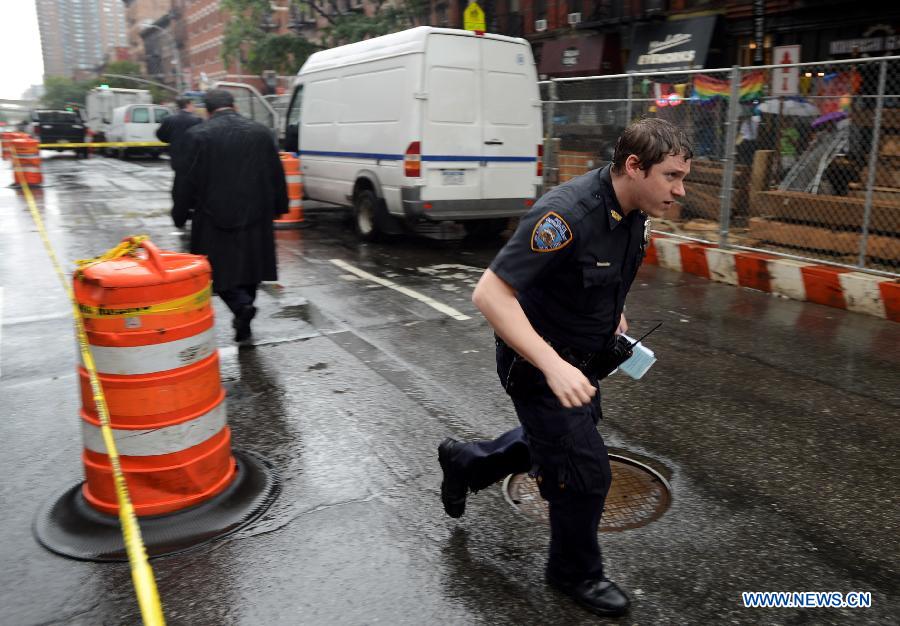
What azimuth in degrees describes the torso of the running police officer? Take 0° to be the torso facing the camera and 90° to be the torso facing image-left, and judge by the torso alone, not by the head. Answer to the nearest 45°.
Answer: approximately 315°

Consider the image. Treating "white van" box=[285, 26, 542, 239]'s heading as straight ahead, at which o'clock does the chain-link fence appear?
The chain-link fence is roughly at 5 o'clock from the white van.

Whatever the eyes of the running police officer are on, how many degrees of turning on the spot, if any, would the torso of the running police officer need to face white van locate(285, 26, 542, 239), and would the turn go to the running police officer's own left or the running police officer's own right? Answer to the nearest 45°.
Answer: approximately 135° to the running police officer's own left

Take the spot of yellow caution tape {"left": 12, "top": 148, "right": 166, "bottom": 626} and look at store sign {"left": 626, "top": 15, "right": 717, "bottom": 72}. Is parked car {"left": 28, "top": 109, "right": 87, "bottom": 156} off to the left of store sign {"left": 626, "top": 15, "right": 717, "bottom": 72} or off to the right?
left

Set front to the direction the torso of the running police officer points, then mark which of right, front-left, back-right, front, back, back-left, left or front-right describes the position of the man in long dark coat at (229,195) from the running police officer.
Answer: back

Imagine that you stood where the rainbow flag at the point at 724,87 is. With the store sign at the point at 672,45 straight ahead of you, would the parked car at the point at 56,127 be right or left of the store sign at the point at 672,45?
left
